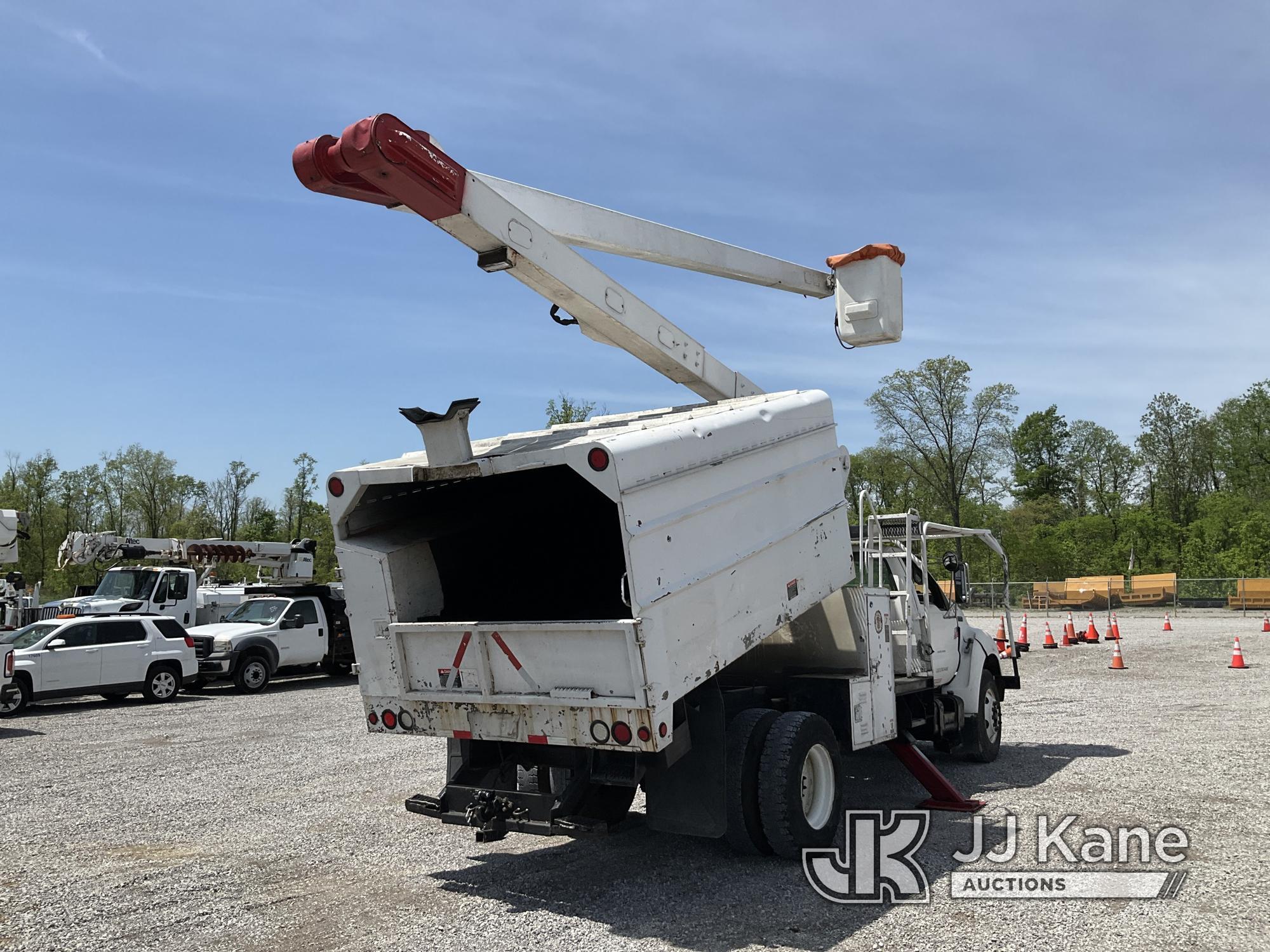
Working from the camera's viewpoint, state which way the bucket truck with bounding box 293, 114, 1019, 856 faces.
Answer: facing away from the viewer and to the right of the viewer

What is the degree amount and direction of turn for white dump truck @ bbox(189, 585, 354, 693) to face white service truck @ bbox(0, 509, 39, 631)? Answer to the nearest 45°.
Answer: approximately 45° to its right

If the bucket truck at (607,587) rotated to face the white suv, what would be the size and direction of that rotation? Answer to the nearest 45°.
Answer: approximately 90° to its left

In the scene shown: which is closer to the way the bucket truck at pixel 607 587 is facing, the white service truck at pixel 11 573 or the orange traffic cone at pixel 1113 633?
the orange traffic cone

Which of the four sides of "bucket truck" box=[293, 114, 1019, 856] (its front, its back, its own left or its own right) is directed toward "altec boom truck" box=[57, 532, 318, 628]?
left

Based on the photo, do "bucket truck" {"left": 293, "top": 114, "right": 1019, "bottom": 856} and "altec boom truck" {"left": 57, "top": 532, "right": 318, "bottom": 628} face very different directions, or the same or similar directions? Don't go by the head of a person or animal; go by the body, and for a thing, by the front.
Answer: very different directions

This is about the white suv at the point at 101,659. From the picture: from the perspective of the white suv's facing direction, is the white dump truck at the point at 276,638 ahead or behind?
behind

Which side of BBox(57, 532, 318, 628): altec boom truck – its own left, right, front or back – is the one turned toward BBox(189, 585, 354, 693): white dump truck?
left

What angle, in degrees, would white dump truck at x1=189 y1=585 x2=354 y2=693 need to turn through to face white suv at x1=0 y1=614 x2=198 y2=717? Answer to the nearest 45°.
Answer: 0° — it already faces it

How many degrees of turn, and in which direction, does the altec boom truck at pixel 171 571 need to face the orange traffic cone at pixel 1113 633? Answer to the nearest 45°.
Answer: approximately 135° to its left

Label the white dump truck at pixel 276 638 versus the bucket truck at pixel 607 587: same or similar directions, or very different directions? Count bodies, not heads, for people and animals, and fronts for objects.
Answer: very different directions

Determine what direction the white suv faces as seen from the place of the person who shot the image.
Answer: facing the viewer and to the left of the viewer
